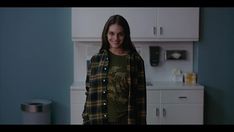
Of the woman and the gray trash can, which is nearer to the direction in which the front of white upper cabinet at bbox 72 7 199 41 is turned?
the woman

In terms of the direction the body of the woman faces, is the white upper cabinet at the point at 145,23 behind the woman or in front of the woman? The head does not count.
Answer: behind

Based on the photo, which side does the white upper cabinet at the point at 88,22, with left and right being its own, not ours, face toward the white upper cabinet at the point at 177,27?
left

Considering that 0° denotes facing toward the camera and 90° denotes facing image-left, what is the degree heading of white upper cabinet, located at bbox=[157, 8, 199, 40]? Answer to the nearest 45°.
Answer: approximately 0°

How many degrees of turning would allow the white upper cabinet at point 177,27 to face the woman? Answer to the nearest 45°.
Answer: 0° — it already faces them

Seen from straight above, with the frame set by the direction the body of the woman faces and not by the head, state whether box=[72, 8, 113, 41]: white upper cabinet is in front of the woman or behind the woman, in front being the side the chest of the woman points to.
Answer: behind

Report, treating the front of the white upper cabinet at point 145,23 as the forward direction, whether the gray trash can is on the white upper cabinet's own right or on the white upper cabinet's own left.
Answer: on the white upper cabinet's own right

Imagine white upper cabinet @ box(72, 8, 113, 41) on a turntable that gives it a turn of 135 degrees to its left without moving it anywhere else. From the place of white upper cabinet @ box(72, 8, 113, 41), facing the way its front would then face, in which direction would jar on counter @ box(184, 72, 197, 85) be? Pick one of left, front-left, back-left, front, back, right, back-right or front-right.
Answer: front-right

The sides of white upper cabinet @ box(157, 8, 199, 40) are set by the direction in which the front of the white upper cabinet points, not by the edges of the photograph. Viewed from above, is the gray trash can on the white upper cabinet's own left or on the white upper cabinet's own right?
on the white upper cabinet's own right
